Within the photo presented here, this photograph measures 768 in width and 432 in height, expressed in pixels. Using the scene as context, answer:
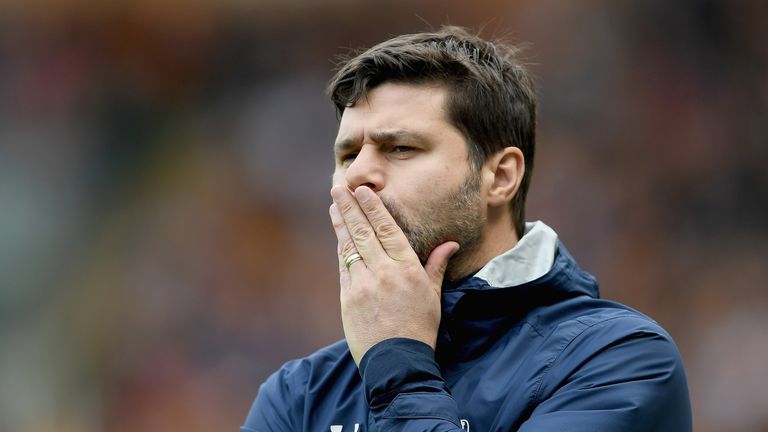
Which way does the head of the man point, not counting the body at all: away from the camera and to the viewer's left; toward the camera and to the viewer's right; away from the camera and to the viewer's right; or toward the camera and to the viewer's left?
toward the camera and to the viewer's left

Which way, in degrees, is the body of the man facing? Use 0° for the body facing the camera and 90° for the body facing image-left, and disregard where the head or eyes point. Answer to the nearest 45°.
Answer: approximately 45°
